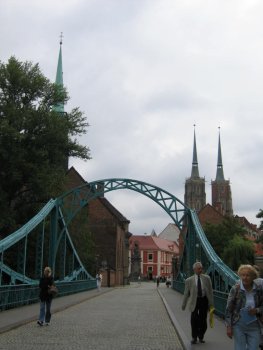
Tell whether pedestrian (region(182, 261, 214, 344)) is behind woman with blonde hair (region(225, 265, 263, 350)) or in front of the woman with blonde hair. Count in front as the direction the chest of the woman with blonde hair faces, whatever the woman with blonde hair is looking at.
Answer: behind

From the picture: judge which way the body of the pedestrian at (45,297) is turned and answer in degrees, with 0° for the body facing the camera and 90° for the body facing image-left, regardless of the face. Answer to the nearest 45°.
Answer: approximately 0°

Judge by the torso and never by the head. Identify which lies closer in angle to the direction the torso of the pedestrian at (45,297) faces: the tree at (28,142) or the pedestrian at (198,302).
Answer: the pedestrian

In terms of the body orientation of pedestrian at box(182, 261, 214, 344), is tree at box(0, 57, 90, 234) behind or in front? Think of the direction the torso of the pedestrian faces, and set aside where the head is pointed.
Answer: behind

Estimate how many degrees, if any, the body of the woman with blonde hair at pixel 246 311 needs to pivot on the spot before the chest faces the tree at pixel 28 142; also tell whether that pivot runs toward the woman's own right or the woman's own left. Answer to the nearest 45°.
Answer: approximately 135° to the woman's own right

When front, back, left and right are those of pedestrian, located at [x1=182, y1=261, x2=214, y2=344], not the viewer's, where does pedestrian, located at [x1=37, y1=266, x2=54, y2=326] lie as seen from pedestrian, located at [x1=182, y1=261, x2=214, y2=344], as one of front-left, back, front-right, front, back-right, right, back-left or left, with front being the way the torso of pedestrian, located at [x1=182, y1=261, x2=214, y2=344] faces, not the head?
back-right

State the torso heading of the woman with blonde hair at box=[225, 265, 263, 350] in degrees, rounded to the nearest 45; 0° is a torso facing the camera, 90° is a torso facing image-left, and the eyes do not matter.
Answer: approximately 0°

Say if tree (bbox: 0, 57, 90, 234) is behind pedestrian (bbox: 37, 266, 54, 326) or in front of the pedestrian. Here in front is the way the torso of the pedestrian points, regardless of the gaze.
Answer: behind

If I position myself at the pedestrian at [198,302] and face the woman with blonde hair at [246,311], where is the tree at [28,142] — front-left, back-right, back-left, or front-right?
back-right
